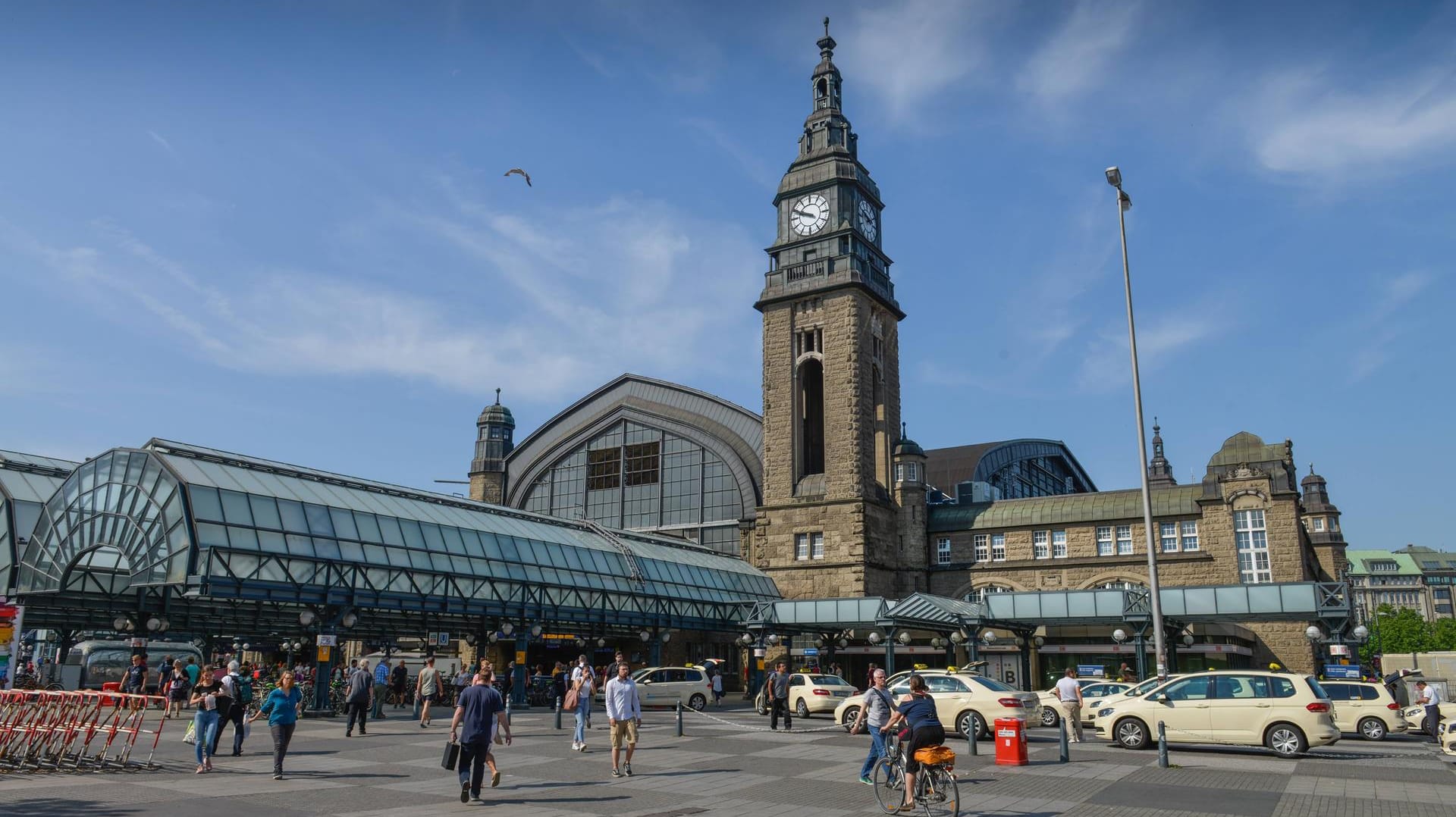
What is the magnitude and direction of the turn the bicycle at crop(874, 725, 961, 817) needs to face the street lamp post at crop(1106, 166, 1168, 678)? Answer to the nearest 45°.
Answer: approximately 45° to its right

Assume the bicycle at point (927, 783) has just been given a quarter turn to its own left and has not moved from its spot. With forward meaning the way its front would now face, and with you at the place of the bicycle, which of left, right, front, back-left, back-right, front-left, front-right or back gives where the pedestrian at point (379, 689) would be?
right

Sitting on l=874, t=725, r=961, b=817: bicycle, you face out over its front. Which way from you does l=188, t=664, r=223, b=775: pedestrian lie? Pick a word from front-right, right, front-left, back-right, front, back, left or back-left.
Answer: front-left

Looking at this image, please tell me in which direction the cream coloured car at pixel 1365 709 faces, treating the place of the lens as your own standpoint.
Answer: facing to the left of the viewer

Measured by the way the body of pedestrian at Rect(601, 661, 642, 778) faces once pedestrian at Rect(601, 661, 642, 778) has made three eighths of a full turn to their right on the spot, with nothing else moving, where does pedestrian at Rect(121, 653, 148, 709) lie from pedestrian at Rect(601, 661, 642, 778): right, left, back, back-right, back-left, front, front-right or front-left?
front

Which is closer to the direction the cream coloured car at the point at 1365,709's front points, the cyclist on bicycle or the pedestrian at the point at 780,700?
the pedestrian

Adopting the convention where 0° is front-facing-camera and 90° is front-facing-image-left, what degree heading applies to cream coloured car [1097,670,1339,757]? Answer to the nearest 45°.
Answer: approximately 90°
